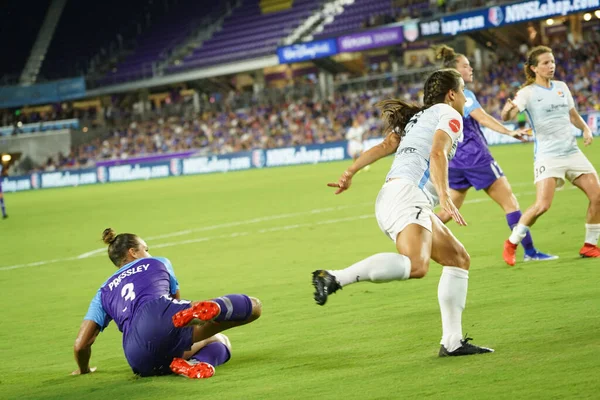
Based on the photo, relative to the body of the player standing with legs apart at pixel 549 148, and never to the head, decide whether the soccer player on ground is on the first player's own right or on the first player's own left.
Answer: on the first player's own right

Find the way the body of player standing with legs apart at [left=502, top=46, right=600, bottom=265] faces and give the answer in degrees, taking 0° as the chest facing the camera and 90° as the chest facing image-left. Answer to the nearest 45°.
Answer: approximately 315°

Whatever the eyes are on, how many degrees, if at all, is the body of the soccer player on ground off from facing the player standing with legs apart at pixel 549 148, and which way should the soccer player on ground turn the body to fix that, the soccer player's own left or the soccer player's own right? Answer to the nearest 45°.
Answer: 0° — they already face them

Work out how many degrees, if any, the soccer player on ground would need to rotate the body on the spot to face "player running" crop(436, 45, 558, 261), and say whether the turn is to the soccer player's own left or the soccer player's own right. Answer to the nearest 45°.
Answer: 0° — they already face them

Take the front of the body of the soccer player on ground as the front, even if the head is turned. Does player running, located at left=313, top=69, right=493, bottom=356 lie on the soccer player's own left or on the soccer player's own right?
on the soccer player's own right

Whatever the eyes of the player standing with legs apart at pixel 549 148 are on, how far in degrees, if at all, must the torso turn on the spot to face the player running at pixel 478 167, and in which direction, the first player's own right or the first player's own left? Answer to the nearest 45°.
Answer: approximately 135° to the first player's own right

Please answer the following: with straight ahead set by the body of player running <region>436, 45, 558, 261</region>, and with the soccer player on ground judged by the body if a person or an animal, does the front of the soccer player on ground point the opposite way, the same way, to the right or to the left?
to the left

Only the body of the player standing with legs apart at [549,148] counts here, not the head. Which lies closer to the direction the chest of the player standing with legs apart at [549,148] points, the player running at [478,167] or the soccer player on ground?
the soccer player on ground
